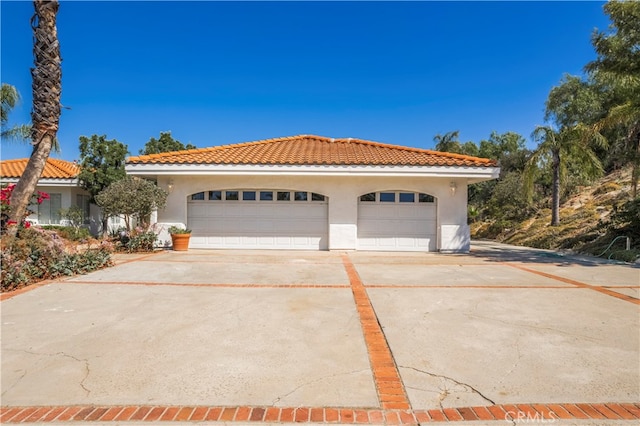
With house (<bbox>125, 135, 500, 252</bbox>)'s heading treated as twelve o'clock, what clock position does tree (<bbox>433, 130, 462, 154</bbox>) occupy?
The tree is roughly at 7 o'clock from the house.

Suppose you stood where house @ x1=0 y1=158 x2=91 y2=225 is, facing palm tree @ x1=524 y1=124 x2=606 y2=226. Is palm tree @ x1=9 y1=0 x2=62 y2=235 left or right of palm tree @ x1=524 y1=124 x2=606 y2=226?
right

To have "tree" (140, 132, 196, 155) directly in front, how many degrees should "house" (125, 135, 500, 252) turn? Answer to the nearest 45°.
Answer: approximately 135° to its right

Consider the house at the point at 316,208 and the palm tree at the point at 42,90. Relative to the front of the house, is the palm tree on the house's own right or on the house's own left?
on the house's own right

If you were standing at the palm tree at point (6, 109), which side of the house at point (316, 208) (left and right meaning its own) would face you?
right

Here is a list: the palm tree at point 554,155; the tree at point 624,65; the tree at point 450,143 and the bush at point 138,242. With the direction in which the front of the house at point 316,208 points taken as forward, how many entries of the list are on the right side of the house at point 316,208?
1

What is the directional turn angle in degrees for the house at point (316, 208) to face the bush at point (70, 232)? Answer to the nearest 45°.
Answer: approximately 90° to its right

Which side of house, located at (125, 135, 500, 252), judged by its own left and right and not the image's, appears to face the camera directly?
front

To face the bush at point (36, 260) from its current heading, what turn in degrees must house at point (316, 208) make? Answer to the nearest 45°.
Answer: approximately 45° to its right

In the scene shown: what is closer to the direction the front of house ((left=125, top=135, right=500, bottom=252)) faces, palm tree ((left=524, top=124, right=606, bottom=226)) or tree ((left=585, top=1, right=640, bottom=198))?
the tree

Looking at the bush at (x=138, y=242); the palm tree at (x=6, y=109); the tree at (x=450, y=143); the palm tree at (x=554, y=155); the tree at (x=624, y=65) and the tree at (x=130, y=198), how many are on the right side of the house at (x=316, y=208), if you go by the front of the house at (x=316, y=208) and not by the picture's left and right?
3

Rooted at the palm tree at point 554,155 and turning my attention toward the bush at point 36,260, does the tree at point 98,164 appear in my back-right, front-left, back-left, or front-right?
front-right

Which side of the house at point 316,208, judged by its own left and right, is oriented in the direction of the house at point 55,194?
right

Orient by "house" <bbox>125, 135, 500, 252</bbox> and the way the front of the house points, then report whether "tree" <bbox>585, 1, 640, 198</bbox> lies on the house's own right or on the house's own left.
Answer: on the house's own left

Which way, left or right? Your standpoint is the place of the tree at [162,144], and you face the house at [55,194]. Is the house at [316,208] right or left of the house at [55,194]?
left

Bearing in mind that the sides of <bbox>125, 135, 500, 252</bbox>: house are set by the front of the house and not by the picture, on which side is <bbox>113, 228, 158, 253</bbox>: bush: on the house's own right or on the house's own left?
on the house's own right
